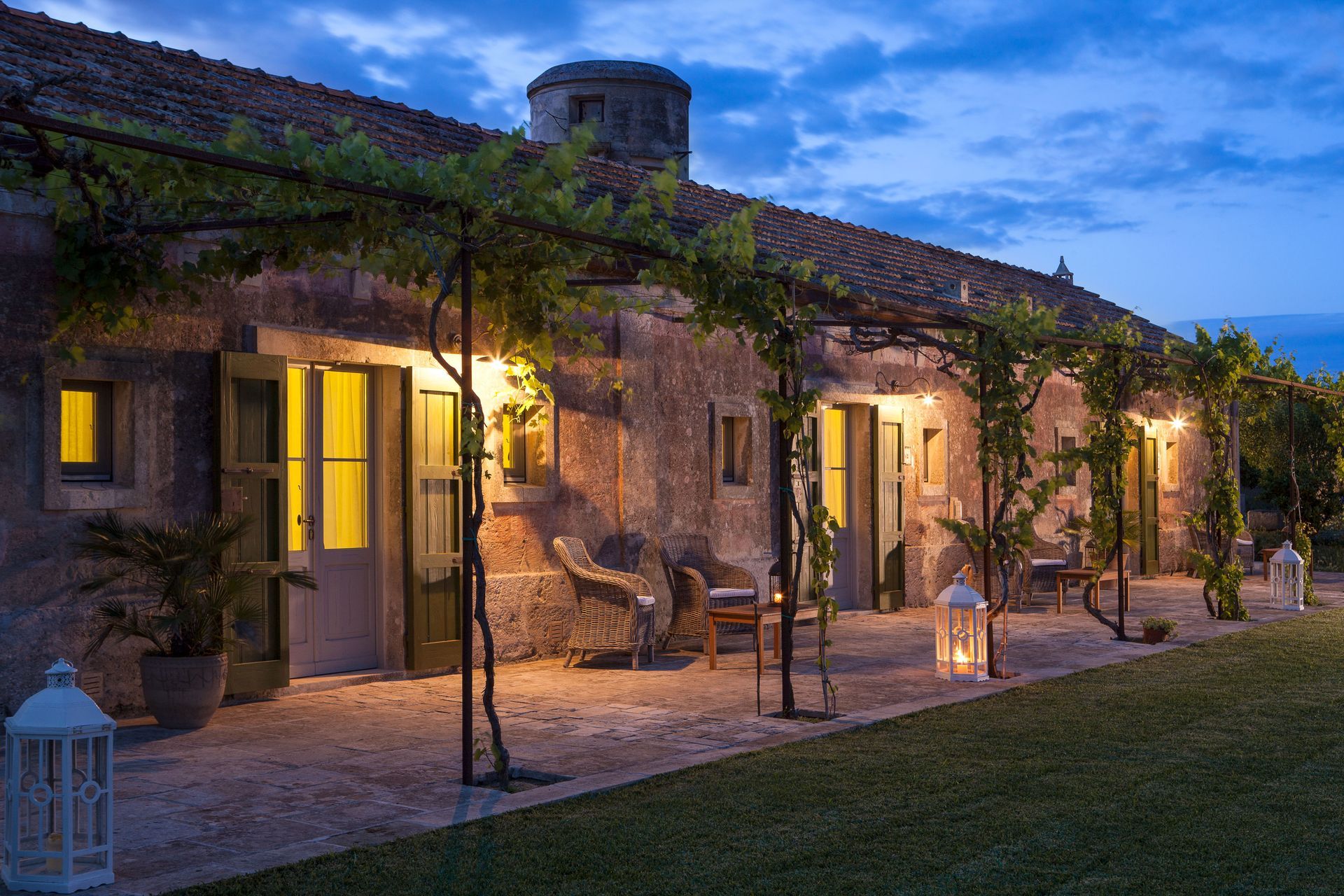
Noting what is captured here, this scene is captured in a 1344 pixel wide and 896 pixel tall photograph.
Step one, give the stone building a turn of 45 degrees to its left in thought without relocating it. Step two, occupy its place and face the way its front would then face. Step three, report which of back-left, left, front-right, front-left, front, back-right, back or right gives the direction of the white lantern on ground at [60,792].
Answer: right

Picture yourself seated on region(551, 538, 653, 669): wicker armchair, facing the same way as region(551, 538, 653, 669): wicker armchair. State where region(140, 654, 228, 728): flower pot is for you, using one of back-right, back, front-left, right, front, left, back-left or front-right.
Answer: back-right

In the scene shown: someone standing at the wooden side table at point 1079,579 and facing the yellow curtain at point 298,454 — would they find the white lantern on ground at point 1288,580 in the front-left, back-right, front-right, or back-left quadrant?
back-left

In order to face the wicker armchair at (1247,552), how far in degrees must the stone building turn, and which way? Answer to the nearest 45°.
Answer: approximately 90° to its left

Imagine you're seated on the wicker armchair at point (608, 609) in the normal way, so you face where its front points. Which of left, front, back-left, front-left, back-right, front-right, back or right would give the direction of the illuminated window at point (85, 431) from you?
back-right

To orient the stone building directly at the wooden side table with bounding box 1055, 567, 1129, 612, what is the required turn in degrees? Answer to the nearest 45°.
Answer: approximately 90° to its left

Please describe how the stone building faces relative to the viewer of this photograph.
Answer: facing the viewer and to the right of the viewer

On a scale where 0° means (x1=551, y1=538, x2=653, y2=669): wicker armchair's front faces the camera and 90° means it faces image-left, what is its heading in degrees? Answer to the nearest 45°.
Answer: approximately 270°
